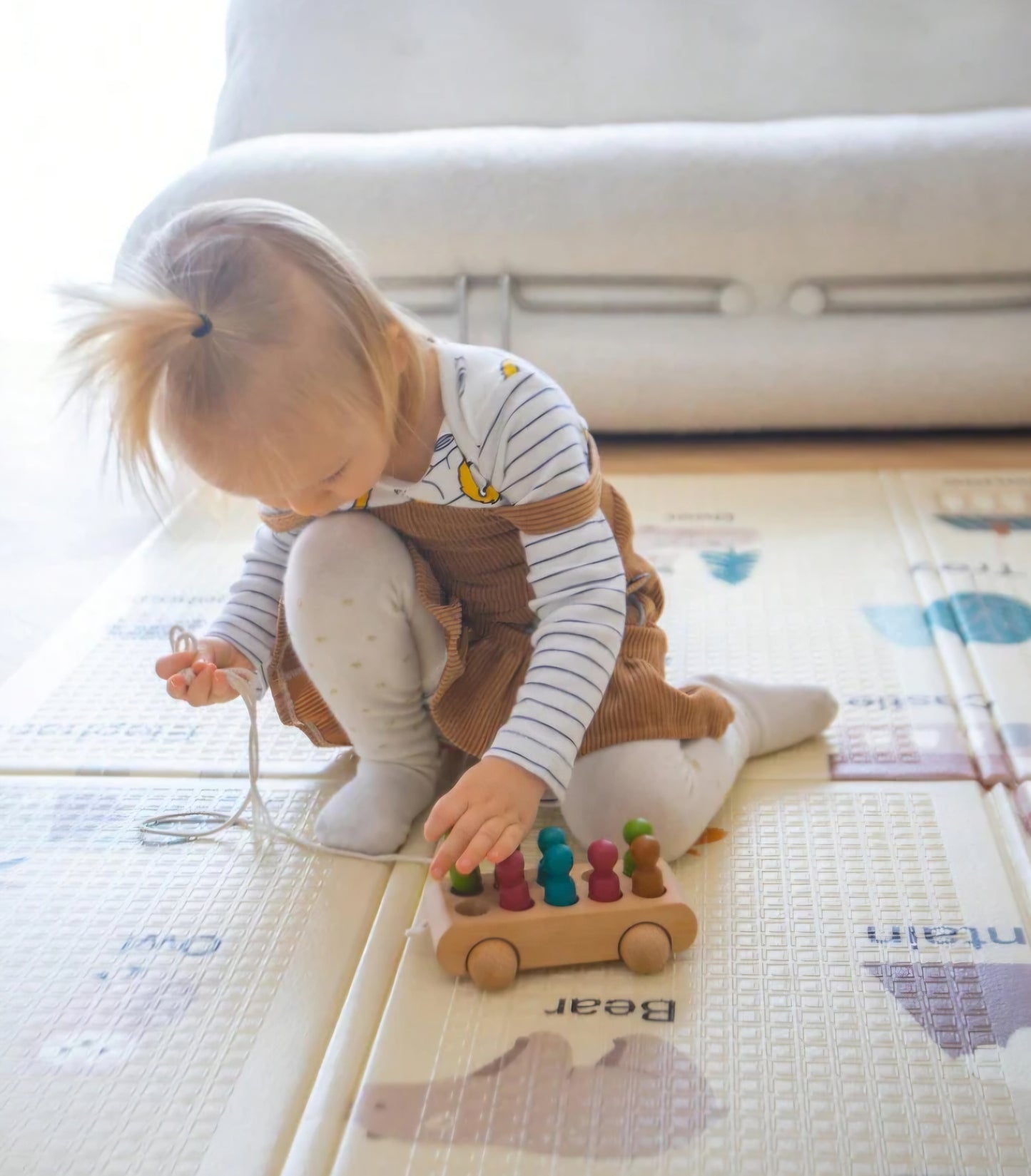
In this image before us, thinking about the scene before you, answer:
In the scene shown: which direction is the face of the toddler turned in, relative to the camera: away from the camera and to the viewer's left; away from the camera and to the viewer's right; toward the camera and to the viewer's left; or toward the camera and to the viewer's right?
toward the camera and to the viewer's left

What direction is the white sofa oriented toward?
toward the camera

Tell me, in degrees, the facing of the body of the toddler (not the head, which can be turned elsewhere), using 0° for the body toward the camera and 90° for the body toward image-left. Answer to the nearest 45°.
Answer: approximately 45°
